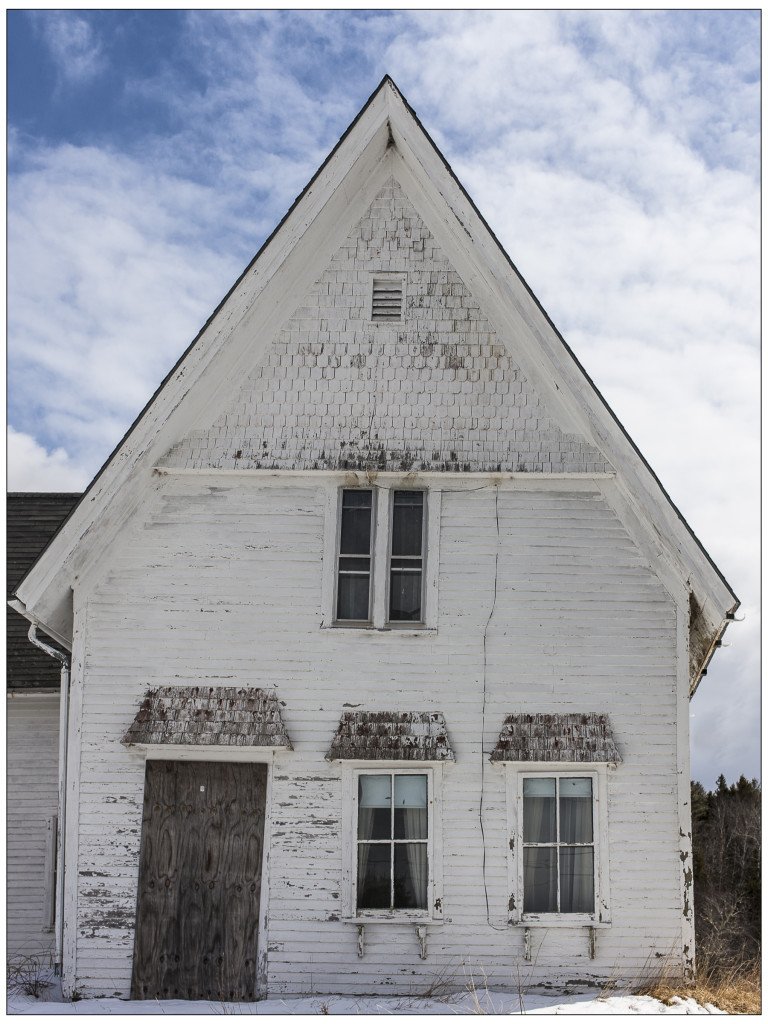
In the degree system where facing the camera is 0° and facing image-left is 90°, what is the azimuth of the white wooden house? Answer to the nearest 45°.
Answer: approximately 0°
